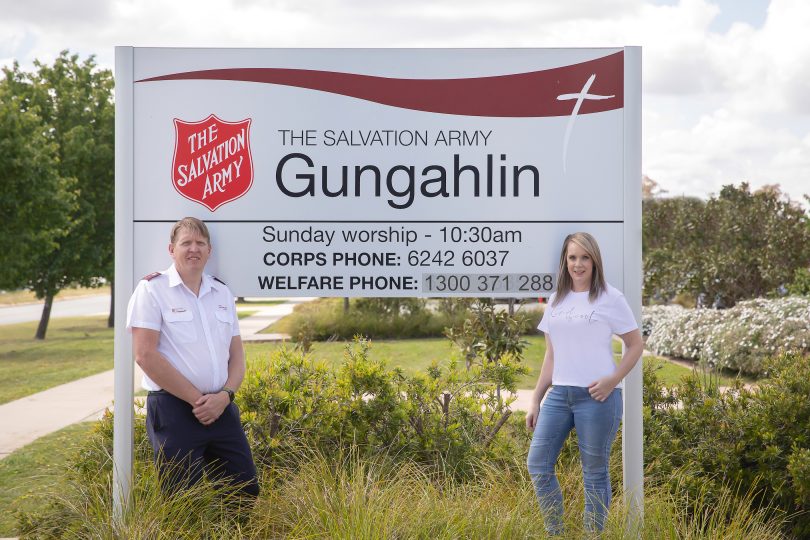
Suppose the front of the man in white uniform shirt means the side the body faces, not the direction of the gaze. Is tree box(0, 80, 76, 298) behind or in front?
behind

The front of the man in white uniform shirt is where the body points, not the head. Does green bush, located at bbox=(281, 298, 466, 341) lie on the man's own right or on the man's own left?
on the man's own left

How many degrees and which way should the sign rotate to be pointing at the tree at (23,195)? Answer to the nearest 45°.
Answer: approximately 135° to its right

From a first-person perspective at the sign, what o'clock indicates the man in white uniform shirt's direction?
The man in white uniform shirt is roughly at 2 o'clock from the sign.

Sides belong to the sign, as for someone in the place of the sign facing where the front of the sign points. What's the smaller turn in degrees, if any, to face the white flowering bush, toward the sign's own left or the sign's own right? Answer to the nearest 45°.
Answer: approximately 135° to the sign's own left

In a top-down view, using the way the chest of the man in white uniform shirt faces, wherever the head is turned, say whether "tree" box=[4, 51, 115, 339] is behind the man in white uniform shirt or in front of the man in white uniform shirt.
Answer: behind

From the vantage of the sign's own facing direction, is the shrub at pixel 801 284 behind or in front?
behind
